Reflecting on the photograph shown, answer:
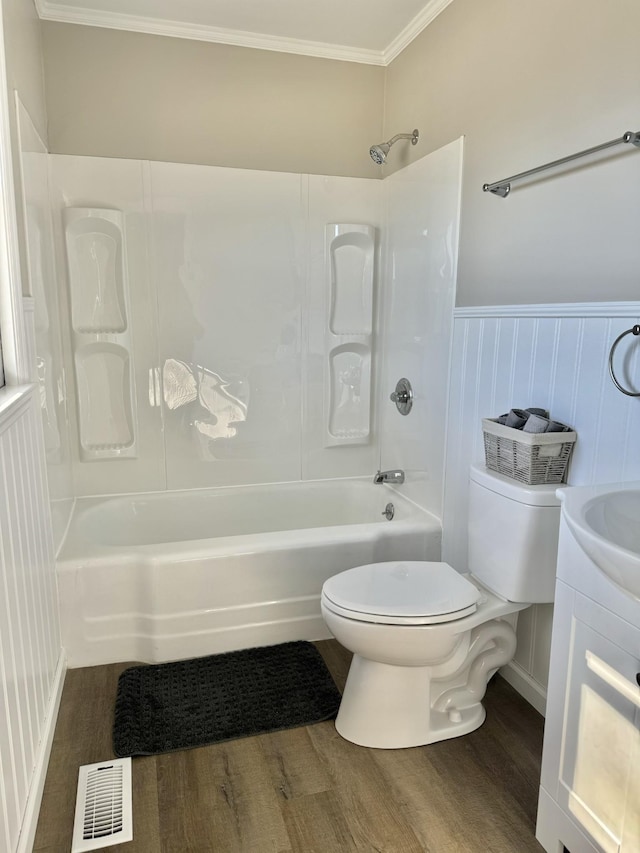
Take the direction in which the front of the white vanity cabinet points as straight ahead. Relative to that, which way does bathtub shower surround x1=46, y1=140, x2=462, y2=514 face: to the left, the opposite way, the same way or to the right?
to the left

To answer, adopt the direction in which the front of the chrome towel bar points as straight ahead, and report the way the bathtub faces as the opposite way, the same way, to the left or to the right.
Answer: to the left

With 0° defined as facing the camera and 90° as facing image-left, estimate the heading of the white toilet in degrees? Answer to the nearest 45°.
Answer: approximately 45°

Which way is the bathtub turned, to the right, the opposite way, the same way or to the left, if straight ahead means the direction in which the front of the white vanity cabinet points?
to the left

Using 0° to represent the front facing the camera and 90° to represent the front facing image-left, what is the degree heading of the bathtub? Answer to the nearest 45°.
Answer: approximately 0°

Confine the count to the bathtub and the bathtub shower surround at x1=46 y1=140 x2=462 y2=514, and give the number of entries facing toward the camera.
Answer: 2

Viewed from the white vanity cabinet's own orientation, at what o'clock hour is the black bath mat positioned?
The black bath mat is roughly at 2 o'clock from the white vanity cabinet.

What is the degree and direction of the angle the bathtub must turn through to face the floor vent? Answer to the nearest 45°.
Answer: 0° — it already faces it
